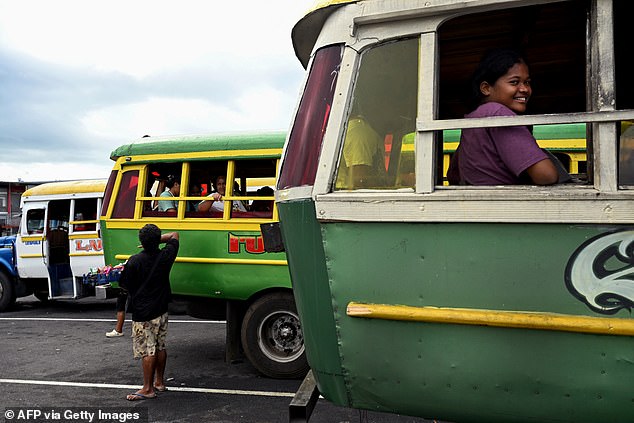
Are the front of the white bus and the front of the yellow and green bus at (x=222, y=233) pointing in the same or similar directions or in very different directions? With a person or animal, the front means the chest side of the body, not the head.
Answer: very different directions

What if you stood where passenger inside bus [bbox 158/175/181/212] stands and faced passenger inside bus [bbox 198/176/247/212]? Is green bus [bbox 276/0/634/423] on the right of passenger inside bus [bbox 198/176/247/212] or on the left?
right

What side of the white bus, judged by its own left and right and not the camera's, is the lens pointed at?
left

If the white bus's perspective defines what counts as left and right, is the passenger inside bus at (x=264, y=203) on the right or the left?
on its left

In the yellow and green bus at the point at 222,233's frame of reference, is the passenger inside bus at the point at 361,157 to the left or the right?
on its right

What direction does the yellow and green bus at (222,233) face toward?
to the viewer's right
